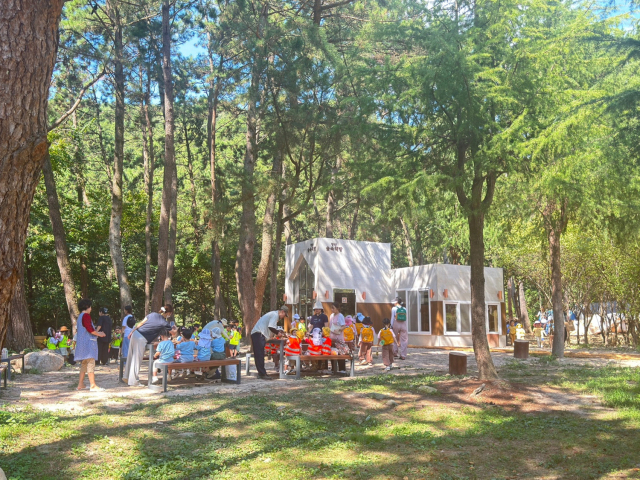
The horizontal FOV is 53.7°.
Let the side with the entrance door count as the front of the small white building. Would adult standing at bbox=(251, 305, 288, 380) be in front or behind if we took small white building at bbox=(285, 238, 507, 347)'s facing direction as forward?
in front

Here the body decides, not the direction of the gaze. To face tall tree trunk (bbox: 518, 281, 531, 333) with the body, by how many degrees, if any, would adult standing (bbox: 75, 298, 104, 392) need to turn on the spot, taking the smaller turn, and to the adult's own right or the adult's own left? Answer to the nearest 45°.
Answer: approximately 45° to the adult's own left

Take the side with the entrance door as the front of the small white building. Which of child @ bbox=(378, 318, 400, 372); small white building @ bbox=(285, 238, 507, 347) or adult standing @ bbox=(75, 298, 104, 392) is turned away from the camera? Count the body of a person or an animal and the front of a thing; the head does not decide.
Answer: the child

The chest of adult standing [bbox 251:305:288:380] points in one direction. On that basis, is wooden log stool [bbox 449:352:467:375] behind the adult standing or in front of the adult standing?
in front

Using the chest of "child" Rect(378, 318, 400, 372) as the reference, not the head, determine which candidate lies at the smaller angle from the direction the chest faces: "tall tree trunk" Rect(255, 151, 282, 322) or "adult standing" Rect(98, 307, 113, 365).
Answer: the tall tree trunk

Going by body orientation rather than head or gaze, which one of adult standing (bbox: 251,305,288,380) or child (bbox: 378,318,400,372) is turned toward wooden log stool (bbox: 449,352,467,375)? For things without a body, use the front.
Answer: the adult standing

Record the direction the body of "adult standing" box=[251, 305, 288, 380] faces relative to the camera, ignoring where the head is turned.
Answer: to the viewer's right

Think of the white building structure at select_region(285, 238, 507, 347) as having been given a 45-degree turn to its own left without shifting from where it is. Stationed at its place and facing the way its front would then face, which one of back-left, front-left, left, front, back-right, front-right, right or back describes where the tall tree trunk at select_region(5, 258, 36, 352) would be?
back-right

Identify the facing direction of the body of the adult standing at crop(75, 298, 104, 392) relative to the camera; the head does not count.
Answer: to the viewer's right

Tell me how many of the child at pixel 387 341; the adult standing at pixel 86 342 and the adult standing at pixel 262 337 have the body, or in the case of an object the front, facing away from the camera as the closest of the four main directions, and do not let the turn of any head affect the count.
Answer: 1
